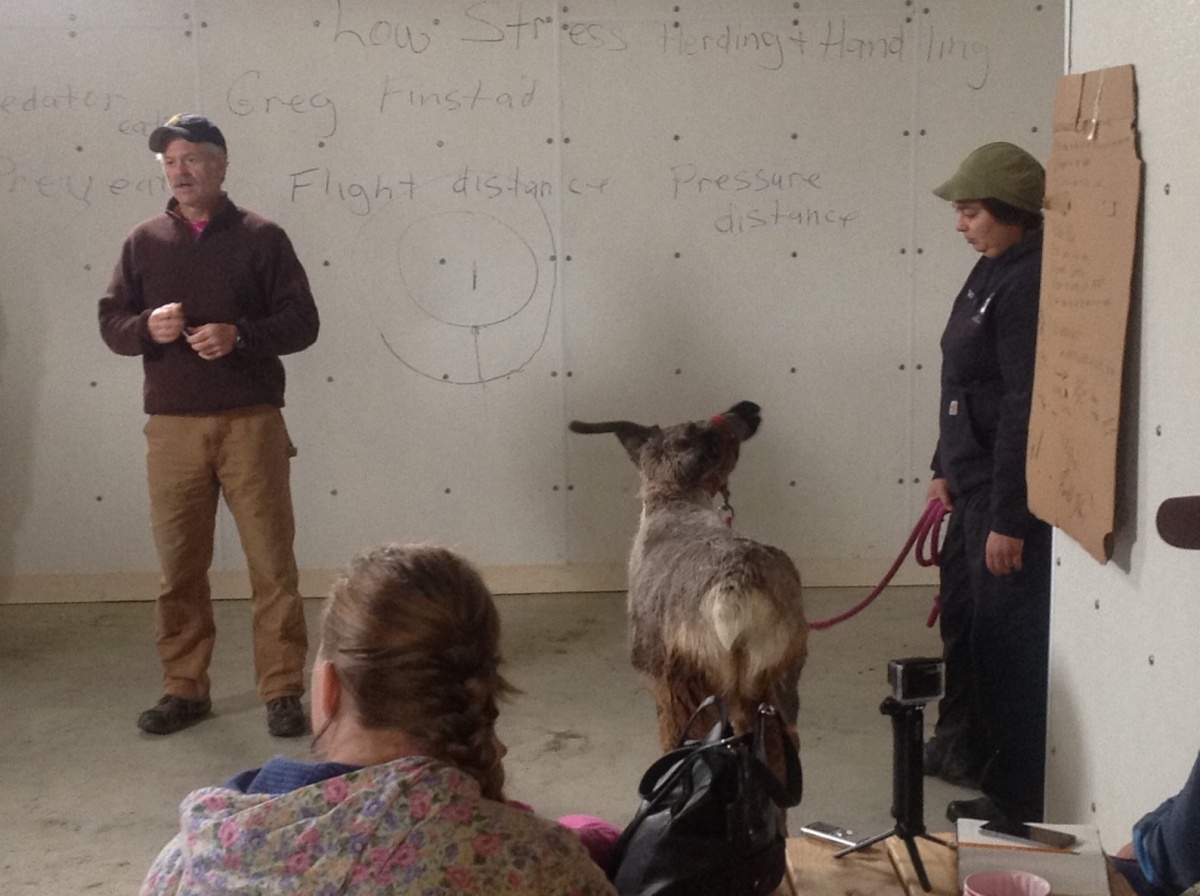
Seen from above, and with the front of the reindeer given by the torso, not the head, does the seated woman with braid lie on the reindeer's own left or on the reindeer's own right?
on the reindeer's own left

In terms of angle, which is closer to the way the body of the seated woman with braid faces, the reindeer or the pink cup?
the reindeer

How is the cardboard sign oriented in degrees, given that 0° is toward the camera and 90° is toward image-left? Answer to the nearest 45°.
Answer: approximately 45°

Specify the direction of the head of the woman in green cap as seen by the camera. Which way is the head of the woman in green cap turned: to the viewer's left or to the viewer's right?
to the viewer's left

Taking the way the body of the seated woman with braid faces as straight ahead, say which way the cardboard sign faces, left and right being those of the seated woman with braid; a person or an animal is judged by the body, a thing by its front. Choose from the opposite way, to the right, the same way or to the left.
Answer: to the left

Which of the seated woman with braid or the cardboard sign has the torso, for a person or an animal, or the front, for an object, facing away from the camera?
the seated woman with braid

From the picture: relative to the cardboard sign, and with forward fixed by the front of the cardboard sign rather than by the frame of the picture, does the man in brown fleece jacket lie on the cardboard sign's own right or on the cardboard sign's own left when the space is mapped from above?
on the cardboard sign's own right

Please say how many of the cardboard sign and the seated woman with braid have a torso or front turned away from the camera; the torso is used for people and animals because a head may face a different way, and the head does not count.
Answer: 1

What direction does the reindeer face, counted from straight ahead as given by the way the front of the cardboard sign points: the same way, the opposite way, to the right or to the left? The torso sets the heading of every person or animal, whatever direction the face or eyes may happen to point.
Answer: to the right

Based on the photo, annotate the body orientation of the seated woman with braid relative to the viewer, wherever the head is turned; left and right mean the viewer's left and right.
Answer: facing away from the viewer
